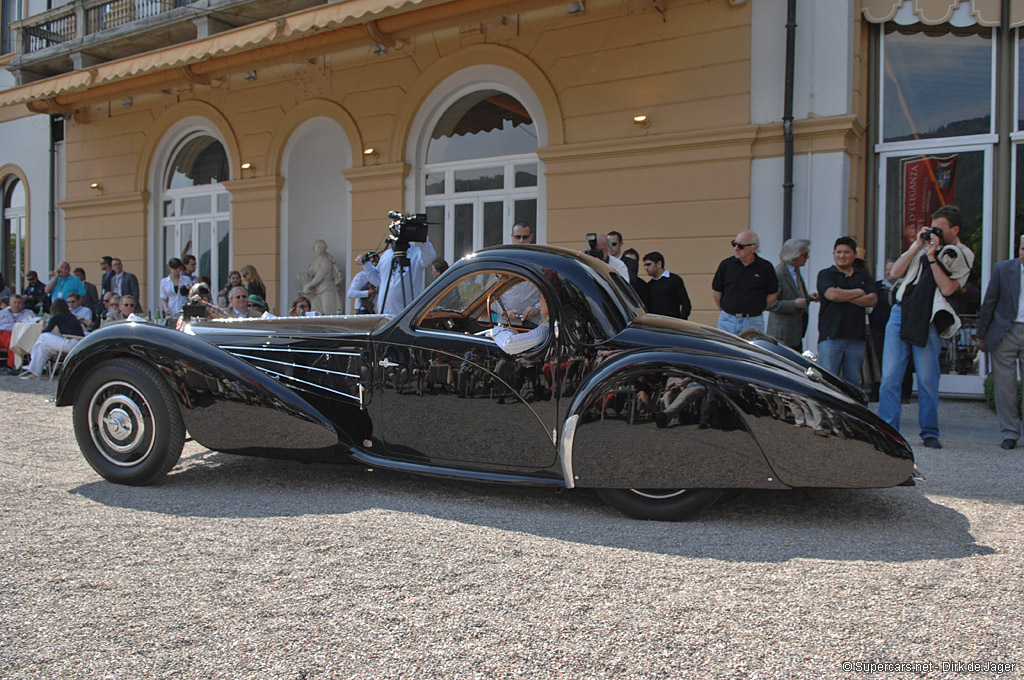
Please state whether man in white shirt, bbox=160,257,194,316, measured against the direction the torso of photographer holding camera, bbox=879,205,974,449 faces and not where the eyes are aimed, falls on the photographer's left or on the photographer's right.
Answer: on the photographer's right

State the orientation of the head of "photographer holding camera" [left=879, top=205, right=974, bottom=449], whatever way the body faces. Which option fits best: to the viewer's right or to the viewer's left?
to the viewer's left

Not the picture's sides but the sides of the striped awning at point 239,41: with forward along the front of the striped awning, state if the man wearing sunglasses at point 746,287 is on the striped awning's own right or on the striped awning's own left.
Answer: on the striped awning's own left

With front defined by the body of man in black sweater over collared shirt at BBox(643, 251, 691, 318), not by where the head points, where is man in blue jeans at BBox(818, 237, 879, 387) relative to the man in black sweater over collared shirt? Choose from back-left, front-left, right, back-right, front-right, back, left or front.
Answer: left

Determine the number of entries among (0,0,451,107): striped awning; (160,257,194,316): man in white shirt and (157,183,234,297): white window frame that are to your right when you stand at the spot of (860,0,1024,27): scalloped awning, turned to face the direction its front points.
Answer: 3

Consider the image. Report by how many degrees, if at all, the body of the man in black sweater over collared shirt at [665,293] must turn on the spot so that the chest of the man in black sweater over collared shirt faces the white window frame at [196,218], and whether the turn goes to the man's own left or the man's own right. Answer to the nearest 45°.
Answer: approximately 90° to the man's own right

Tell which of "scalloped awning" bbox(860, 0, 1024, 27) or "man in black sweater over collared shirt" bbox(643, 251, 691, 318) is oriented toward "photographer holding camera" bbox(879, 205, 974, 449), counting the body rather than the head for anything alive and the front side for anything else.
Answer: the scalloped awning
